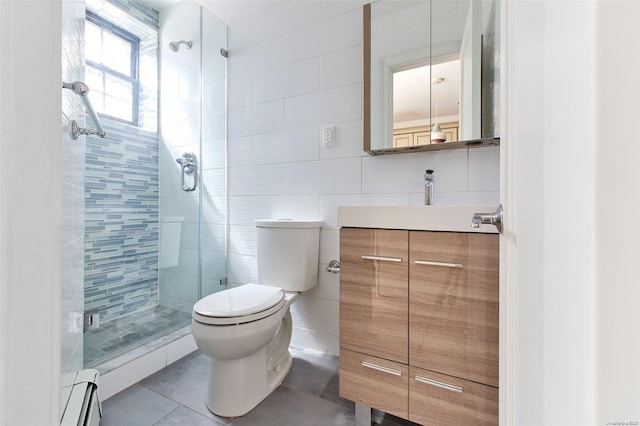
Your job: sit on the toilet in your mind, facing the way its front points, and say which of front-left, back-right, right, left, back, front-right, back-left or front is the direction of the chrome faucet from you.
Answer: back-left

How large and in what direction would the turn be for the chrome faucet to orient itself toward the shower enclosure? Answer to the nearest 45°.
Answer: approximately 90° to its right

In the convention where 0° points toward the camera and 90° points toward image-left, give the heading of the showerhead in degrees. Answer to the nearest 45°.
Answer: approximately 45°

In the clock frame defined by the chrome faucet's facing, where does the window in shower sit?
The window in shower is roughly at 3 o'clock from the chrome faucet.

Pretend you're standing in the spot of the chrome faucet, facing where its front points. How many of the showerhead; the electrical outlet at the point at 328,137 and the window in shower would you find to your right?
3
